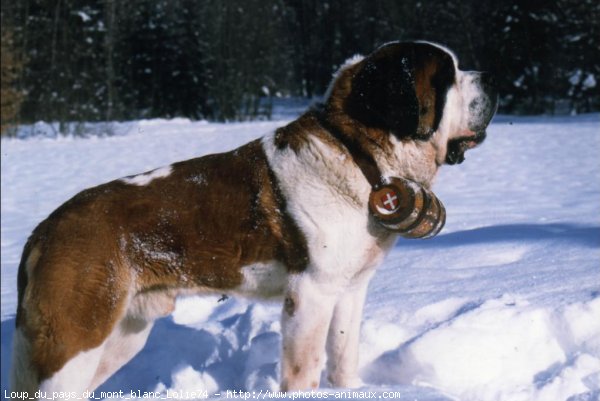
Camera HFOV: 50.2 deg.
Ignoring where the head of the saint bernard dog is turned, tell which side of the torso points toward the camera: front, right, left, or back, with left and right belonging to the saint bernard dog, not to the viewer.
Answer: right

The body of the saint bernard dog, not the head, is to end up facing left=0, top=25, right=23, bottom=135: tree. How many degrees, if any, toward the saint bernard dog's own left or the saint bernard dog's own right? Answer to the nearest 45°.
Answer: approximately 90° to the saint bernard dog's own left
